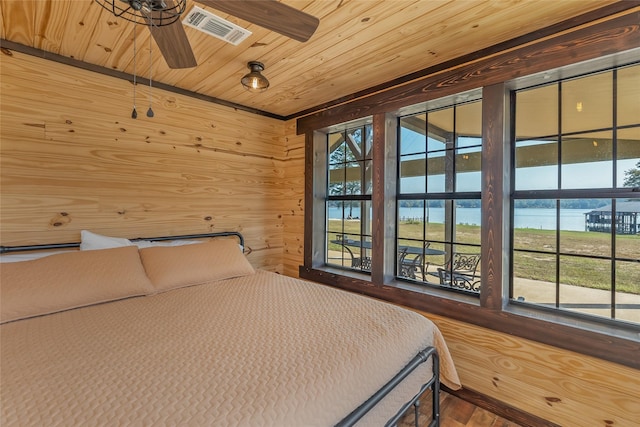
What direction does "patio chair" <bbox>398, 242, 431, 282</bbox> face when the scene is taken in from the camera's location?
facing to the left of the viewer

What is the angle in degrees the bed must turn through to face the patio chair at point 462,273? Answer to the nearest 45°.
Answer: approximately 45° to its left

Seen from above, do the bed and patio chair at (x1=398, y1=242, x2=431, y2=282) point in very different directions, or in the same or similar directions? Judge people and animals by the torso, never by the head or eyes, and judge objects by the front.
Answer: very different directions

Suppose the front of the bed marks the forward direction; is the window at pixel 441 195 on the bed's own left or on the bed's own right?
on the bed's own left

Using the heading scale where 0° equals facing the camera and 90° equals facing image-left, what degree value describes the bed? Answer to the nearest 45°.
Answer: approximately 315°
